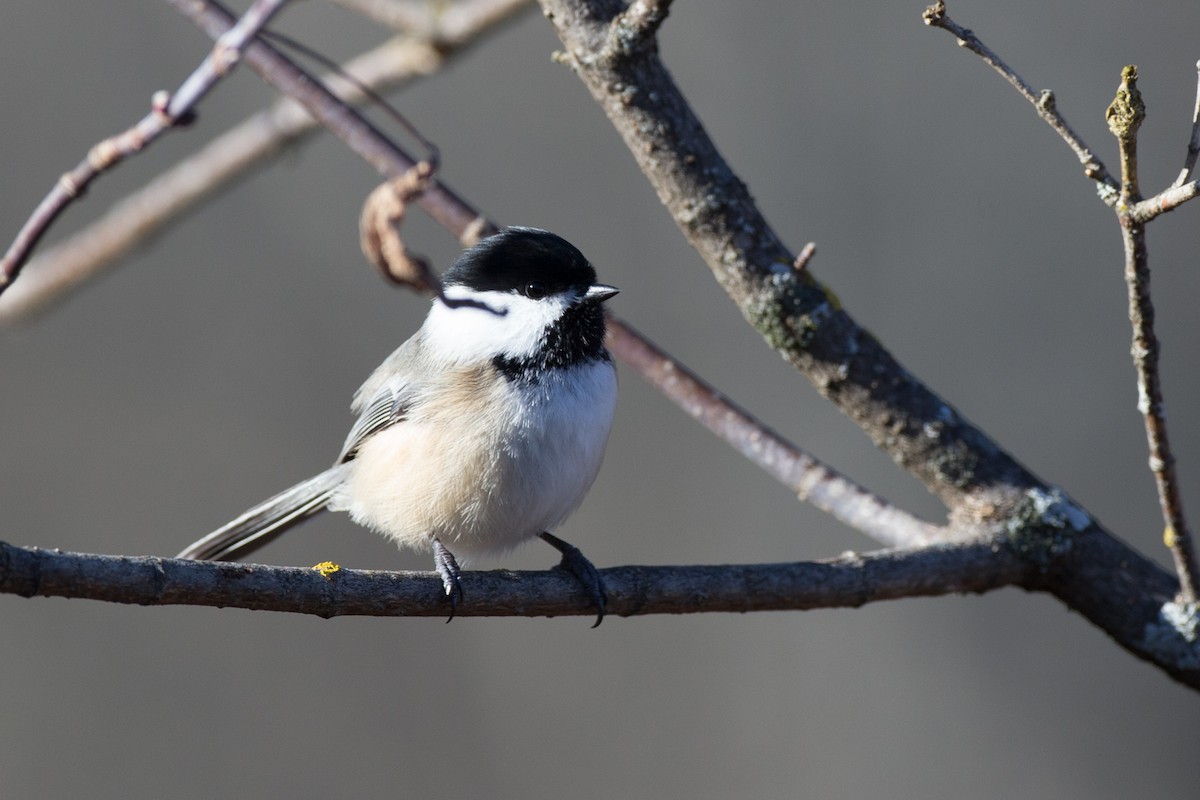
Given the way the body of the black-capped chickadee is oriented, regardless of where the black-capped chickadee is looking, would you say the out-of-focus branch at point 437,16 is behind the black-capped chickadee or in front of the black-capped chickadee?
behind

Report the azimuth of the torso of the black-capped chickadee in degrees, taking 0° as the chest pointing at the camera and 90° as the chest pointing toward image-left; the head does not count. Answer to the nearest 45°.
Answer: approximately 315°

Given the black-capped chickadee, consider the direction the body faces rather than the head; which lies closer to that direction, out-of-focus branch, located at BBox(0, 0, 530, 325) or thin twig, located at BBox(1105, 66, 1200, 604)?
the thin twig

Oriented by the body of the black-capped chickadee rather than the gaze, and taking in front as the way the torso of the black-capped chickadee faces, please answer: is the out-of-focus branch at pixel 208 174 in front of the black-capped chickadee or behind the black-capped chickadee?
behind

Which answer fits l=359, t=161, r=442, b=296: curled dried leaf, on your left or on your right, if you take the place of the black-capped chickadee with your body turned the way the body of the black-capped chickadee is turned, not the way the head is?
on your right

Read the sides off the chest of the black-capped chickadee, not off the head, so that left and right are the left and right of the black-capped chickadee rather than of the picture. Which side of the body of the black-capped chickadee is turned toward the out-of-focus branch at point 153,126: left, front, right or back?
right
